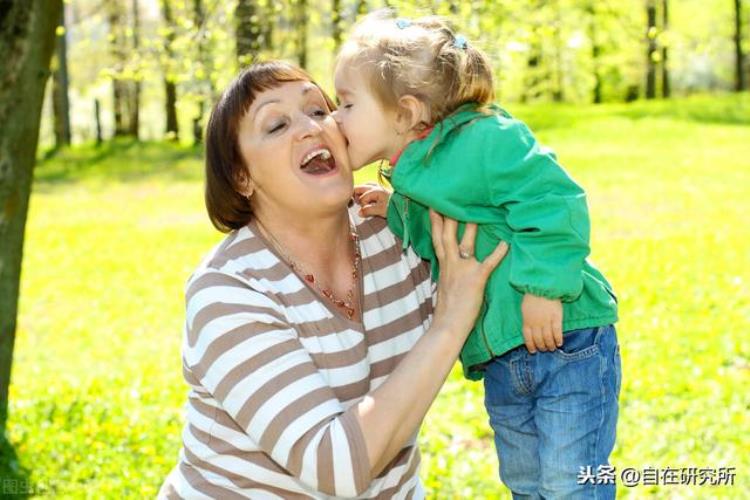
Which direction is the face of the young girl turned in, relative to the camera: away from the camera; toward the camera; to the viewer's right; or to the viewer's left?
to the viewer's left

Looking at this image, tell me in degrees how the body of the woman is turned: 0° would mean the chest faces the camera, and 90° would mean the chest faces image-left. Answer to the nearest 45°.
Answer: approximately 315°

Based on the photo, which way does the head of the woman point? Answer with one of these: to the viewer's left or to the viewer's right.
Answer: to the viewer's right

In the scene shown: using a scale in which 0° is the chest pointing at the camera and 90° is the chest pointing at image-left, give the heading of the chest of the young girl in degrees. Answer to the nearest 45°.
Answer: approximately 90°
